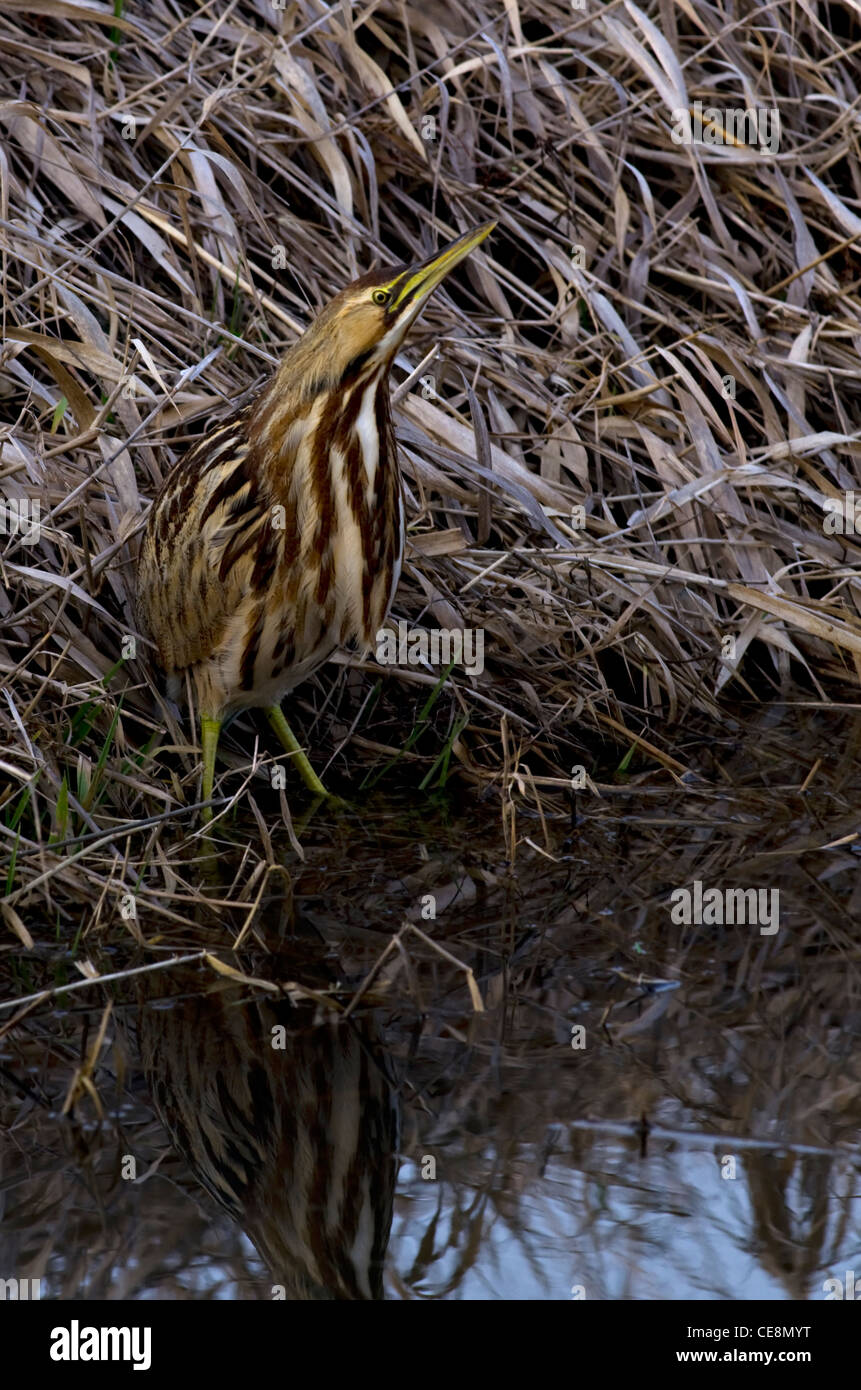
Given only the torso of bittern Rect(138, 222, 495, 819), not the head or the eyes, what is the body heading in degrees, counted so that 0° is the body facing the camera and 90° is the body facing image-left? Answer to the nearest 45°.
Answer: approximately 315°
